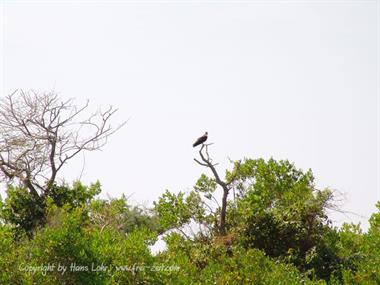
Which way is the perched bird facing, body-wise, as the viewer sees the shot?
to the viewer's right
